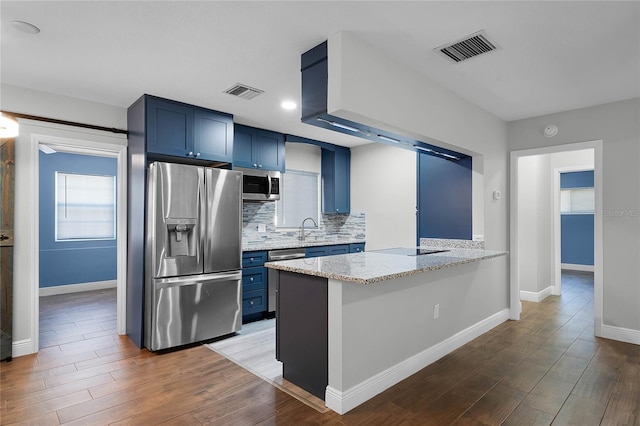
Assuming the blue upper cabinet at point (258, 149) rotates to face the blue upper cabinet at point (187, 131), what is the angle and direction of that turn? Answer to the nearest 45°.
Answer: approximately 90° to its right

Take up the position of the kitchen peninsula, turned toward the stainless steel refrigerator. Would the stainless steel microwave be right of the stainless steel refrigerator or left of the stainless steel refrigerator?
right

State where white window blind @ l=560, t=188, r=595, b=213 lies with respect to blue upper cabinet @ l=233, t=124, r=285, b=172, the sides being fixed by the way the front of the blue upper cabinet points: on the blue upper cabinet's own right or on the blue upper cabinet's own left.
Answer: on the blue upper cabinet's own left

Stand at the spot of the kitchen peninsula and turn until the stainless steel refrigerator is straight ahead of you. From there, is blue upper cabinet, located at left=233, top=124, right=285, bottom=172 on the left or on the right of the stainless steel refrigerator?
right

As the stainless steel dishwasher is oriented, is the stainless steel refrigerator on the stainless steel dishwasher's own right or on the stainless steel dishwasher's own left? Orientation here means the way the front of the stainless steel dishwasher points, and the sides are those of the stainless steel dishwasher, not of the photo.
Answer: on the stainless steel dishwasher's own right

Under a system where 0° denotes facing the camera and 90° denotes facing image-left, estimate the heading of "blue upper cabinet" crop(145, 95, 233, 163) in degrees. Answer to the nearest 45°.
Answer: approximately 315°
